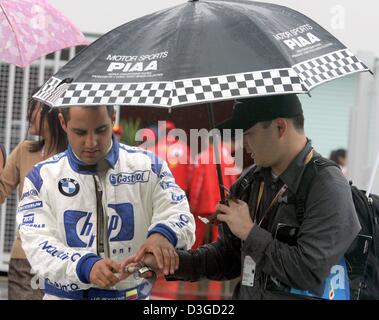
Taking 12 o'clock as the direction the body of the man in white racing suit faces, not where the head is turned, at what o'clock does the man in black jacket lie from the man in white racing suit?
The man in black jacket is roughly at 10 o'clock from the man in white racing suit.

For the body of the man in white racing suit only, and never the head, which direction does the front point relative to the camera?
toward the camera

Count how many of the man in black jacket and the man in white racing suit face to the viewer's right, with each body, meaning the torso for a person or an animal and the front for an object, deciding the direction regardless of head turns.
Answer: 0

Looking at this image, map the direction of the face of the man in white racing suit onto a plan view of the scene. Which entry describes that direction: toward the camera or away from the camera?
toward the camera

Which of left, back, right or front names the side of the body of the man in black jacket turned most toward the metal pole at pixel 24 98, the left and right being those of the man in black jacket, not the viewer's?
right

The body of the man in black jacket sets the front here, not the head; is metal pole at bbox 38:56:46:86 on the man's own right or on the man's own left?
on the man's own right
